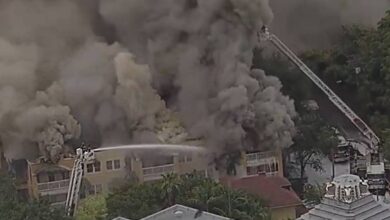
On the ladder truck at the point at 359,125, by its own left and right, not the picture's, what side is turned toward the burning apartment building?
right

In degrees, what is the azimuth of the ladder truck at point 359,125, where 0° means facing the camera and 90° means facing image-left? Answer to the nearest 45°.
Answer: approximately 0°

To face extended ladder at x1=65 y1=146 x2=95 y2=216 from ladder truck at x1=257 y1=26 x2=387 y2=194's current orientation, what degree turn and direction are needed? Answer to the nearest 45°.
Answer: approximately 45° to its right

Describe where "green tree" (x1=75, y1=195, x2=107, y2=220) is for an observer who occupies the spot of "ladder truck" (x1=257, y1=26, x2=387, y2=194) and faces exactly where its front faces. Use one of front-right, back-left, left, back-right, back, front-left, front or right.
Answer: front-right

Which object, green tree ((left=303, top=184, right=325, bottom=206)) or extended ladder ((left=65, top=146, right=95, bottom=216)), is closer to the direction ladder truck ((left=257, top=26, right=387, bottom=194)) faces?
the green tree

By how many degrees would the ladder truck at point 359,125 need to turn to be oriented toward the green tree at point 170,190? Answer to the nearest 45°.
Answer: approximately 45° to its right
